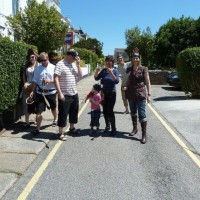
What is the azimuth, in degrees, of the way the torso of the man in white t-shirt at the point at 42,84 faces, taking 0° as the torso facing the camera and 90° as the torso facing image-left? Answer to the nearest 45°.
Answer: approximately 0°

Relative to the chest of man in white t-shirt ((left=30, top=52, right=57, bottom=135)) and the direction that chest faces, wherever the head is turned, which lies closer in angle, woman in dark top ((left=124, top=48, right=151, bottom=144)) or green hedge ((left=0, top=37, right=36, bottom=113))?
the woman in dark top

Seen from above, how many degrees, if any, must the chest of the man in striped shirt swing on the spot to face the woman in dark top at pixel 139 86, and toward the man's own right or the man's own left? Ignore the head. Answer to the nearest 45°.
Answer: approximately 45° to the man's own left

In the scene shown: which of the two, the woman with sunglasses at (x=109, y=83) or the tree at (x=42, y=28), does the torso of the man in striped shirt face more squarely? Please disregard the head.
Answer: the woman with sunglasses

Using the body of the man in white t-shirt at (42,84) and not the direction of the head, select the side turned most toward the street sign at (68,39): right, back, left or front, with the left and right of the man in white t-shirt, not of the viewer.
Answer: back
